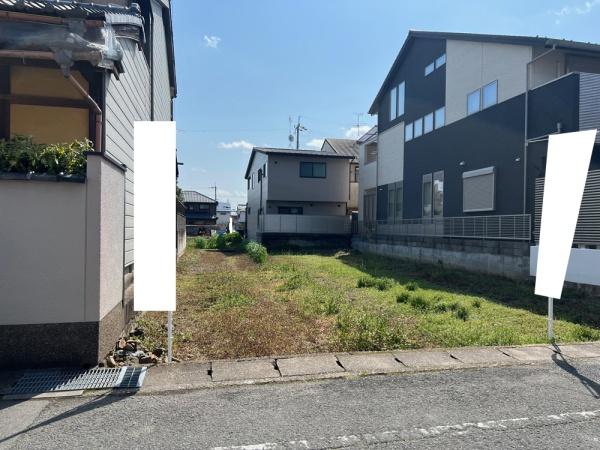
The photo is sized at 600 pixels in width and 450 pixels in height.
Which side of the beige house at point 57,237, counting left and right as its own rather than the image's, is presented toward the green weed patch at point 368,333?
left

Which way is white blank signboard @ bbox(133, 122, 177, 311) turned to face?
toward the camera

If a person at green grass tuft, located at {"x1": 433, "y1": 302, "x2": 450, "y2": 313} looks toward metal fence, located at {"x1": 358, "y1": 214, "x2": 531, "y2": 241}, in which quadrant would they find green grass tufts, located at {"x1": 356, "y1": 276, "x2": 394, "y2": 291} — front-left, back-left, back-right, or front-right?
front-left

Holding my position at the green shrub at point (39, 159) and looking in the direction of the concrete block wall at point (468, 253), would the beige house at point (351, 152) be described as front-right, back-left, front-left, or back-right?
front-left

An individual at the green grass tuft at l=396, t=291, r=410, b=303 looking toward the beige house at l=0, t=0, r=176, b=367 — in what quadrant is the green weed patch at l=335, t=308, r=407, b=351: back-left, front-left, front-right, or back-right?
front-left

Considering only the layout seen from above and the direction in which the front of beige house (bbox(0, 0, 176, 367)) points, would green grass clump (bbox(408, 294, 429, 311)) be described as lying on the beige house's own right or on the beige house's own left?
on the beige house's own left

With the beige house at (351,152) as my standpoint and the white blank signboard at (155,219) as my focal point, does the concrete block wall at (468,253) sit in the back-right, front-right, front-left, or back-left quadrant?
front-left

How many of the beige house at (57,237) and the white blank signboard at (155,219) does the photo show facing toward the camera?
2

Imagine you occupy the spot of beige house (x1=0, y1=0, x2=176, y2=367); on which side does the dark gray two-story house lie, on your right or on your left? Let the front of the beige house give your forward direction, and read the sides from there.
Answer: on your left

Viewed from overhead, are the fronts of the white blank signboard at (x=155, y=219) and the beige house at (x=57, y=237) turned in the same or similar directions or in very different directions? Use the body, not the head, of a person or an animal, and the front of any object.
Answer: same or similar directions

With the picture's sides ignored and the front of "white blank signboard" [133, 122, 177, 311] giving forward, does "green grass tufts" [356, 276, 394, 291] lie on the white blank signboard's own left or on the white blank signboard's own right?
on the white blank signboard's own left

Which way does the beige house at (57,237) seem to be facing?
toward the camera

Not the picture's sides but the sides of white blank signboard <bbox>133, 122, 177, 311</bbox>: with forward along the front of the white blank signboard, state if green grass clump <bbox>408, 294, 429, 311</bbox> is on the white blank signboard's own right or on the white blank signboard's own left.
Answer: on the white blank signboard's own left

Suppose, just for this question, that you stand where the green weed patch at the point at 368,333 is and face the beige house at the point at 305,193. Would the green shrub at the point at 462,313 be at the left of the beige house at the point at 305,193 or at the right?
right
